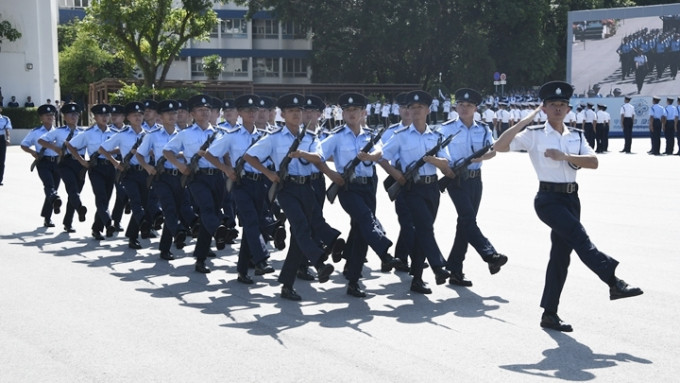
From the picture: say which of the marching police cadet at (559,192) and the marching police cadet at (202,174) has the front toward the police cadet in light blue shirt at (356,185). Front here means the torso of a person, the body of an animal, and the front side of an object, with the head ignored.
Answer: the marching police cadet at (202,174)

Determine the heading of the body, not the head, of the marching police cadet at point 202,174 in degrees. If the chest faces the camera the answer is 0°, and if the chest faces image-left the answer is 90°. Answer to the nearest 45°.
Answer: approximately 315°

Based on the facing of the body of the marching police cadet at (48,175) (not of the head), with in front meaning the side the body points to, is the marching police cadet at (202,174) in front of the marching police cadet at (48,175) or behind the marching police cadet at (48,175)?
in front

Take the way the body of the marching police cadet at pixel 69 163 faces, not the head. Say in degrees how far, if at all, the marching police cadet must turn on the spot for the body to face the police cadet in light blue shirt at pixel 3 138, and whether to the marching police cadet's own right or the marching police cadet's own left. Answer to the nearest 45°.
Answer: approximately 135° to the marching police cadet's own left

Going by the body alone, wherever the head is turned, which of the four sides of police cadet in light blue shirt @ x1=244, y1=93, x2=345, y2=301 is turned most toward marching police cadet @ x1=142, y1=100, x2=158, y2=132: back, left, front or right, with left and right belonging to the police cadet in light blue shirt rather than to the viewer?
back

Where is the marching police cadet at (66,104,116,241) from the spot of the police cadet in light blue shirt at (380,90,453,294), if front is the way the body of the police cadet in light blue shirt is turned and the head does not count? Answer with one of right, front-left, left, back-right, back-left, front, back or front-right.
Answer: back

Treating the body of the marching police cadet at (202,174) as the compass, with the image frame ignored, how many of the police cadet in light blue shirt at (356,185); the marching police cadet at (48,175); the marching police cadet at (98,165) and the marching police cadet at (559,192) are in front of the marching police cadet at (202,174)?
2

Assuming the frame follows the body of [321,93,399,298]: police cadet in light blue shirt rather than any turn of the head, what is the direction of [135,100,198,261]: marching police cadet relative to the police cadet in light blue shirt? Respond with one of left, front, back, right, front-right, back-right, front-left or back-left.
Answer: back
